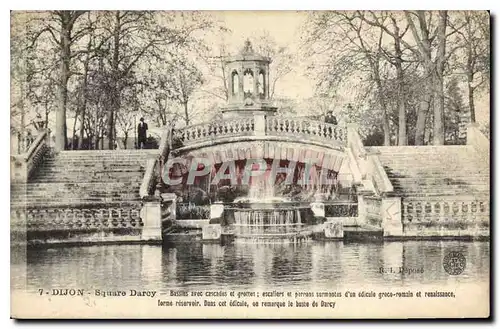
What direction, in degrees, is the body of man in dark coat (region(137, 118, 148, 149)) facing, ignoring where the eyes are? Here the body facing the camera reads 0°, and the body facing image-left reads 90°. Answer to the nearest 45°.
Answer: approximately 0°

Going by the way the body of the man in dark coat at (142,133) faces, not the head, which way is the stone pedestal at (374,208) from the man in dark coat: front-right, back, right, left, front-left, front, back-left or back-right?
left

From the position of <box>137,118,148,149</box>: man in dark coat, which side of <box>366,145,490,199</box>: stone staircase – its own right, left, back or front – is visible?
right

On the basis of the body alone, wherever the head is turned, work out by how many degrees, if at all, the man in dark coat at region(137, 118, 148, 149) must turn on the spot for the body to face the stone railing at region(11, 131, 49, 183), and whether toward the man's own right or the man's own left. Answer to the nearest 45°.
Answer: approximately 90° to the man's own right

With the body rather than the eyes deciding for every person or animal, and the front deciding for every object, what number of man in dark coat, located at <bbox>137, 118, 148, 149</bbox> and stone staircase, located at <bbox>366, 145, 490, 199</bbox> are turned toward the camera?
2

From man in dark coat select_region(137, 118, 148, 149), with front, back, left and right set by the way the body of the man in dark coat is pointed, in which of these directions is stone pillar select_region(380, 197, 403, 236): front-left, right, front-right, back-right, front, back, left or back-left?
left

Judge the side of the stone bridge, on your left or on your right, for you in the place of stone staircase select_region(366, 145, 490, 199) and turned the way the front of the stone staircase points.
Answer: on your right

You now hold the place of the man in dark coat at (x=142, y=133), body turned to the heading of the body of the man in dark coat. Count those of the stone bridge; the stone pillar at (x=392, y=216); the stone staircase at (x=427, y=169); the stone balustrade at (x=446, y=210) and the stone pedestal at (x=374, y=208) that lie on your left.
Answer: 5

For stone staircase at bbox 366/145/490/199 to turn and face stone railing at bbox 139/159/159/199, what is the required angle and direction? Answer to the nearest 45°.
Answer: approximately 90° to its right
